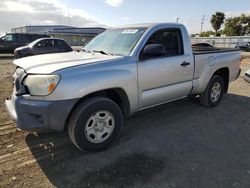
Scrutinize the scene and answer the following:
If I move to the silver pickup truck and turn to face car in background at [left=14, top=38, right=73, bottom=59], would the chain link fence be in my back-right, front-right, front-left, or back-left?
front-right

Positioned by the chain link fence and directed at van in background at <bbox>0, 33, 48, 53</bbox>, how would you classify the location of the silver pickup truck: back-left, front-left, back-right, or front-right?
front-left

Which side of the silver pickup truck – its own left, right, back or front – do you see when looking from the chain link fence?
back

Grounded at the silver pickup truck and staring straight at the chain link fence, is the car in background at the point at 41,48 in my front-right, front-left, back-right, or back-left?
front-left

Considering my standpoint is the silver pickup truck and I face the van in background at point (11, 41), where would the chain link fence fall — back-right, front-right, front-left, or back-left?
front-right

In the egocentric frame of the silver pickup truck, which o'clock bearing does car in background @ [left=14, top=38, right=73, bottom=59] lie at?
The car in background is roughly at 4 o'clock from the silver pickup truck.

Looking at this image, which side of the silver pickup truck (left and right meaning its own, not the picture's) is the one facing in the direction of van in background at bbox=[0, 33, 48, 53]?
right
